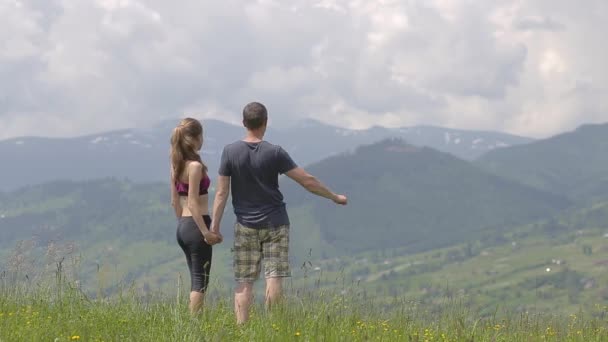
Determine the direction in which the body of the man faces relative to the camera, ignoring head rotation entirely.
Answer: away from the camera

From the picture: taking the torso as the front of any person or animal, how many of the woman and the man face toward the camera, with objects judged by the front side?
0

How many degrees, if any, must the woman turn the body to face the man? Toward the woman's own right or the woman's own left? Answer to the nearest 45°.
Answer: approximately 45° to the woman's own right

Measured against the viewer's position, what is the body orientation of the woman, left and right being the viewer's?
facing away from the viewer and to the right of the viewer

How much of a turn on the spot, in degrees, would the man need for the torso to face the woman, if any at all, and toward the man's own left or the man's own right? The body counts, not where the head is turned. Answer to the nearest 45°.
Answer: approximately 90° to the man's own left

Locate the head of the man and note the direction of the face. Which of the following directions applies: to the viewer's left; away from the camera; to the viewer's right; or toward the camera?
away from the camera
